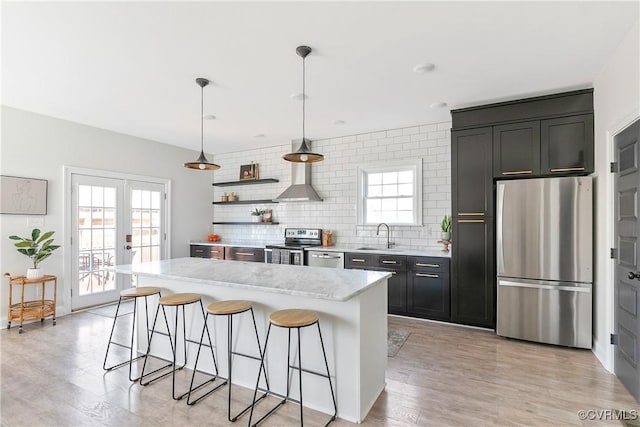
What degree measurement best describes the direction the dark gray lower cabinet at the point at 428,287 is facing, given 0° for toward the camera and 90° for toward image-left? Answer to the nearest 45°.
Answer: approximately 0°

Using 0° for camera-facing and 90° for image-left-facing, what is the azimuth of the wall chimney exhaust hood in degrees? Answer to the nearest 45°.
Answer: approximately 45°

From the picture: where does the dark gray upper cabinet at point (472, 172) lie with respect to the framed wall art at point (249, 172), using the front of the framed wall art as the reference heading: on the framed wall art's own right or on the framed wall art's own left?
on the framed wall art's own left

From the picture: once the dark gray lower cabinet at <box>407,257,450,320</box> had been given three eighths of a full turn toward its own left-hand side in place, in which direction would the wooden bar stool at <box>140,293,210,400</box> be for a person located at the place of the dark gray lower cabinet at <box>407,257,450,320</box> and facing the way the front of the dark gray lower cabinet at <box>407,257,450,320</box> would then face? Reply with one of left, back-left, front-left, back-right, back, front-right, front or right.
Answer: back

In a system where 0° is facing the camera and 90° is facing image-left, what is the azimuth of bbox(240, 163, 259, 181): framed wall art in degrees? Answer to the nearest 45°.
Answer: approximately 45°

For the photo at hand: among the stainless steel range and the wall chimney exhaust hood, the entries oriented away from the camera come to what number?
0

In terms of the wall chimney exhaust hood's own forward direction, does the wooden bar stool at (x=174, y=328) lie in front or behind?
in front

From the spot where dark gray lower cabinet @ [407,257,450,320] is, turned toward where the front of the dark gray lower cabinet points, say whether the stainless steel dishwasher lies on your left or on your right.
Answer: on your right

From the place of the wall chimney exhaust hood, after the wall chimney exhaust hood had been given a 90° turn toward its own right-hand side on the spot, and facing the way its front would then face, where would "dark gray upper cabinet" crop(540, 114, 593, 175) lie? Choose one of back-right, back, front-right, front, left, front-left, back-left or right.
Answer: back

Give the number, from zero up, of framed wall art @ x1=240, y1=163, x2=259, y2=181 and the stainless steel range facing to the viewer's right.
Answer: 0

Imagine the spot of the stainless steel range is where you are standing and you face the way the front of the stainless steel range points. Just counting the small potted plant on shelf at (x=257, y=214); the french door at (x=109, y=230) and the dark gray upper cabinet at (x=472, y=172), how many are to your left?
1

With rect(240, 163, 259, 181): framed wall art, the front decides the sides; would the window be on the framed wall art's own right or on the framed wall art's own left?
on the framed wall art's own left

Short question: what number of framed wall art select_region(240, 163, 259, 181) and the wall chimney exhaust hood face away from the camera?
0

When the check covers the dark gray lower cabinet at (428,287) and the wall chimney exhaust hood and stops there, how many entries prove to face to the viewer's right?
0

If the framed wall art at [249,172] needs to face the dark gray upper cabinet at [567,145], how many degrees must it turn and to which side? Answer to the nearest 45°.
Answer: approximately 90° to its left
